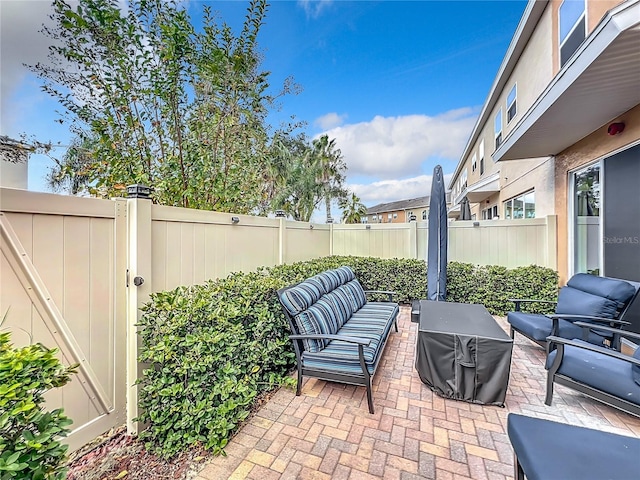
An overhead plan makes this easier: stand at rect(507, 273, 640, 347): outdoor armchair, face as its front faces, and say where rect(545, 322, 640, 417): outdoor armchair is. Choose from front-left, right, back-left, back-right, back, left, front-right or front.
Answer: front-left

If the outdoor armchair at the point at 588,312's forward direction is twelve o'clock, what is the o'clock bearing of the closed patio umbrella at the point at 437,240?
The closed patio umbrella is roughly at 2 o'clock from the outdoor armchair.

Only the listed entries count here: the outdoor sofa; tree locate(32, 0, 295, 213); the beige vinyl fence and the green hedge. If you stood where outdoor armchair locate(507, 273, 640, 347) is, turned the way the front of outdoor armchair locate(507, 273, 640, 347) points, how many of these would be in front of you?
4

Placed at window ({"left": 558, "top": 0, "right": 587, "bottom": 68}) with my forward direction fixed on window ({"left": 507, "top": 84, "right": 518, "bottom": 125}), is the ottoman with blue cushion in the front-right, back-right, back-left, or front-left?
back-left

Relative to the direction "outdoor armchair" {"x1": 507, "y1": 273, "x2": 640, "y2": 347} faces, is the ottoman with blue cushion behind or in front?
in front

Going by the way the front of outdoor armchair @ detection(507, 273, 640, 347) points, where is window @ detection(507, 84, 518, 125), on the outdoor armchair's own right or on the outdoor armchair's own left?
on the outdoor armchair's own right

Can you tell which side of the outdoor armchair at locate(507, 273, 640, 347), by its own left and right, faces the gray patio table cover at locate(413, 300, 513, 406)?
front

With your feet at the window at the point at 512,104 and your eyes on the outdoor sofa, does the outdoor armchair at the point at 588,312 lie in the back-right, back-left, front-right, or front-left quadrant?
front-left

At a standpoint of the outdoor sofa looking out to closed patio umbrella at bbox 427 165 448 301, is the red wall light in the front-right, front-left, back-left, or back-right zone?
front-right

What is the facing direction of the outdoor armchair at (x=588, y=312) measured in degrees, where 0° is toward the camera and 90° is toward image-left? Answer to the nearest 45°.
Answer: approximately 45°

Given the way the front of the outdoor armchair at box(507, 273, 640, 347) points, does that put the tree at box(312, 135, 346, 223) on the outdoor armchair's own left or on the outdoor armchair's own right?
on the outdoor armchair's own right

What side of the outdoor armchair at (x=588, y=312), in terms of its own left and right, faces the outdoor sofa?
front
